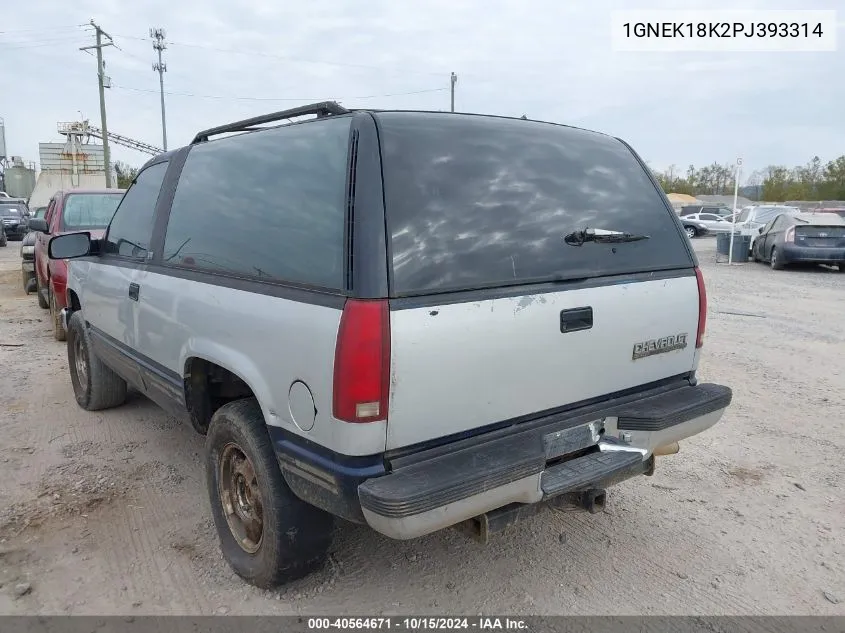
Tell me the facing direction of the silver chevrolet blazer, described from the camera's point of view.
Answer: facing away from the viewer and to the left of the viewer

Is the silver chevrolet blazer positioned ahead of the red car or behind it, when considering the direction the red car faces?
behind

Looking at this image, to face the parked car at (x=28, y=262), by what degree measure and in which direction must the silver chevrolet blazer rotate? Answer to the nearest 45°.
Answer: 0° — it already faces it

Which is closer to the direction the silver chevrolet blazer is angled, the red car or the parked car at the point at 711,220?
the red car
